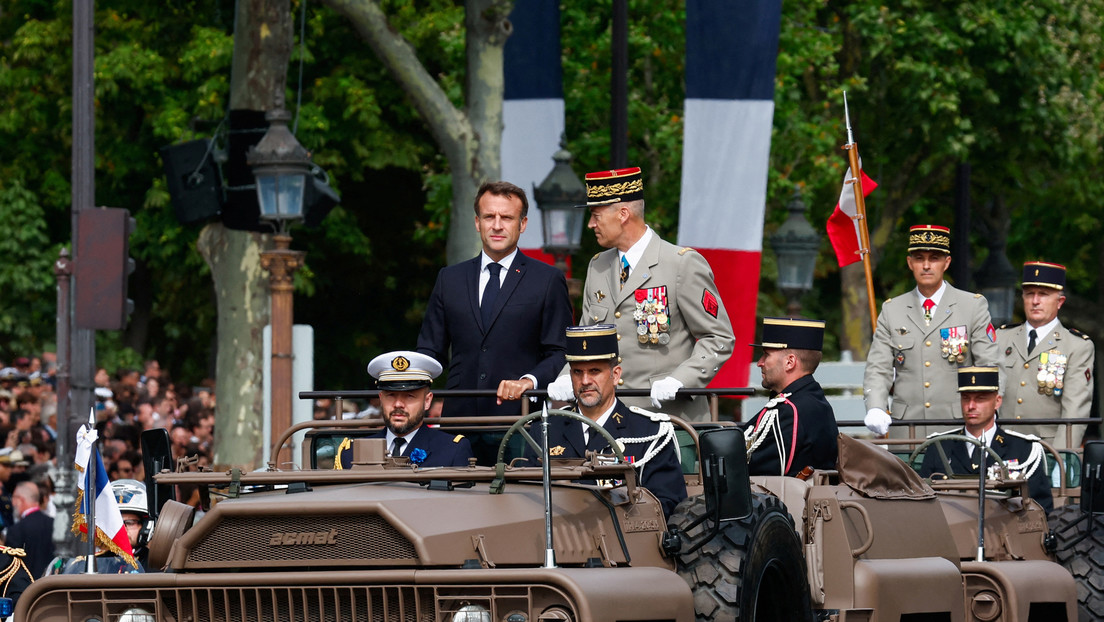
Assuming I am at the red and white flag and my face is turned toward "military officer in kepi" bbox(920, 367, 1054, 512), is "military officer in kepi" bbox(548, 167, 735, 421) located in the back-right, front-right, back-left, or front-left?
front-right

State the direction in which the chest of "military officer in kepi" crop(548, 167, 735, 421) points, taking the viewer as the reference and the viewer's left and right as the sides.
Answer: facing the viewer and to the left of the viewer

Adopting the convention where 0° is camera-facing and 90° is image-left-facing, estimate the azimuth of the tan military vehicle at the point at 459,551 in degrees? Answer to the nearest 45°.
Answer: approximately 45°

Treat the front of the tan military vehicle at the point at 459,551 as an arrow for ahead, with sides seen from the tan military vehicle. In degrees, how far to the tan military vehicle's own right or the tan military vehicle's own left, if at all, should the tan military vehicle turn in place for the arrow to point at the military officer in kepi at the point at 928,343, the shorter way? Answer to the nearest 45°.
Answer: approximately 180°

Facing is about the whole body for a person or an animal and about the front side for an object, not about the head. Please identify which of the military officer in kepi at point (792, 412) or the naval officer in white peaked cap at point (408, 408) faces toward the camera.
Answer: the naval officer in white peaked cap at point (408, 408)

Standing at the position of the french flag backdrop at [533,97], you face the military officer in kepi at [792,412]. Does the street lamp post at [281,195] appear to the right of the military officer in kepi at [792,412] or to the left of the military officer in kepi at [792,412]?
right

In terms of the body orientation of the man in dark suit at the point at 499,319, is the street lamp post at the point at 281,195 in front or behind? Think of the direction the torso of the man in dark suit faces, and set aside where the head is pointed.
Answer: behind

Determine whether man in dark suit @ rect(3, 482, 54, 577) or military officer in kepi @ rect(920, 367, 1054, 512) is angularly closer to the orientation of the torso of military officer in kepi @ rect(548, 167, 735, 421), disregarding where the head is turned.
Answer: the man in dark suit

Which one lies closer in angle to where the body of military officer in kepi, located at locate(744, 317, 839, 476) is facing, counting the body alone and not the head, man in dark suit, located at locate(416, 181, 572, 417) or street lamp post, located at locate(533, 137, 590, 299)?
the man in dark suit

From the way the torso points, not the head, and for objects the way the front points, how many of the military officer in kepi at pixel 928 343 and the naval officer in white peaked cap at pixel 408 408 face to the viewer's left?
0

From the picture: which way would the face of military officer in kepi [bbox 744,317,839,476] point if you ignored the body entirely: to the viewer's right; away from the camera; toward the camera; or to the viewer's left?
to the viewer's left

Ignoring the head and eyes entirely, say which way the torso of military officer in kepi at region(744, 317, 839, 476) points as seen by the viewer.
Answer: to the viewer's left

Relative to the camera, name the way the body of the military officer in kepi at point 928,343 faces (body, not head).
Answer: toward the camera
